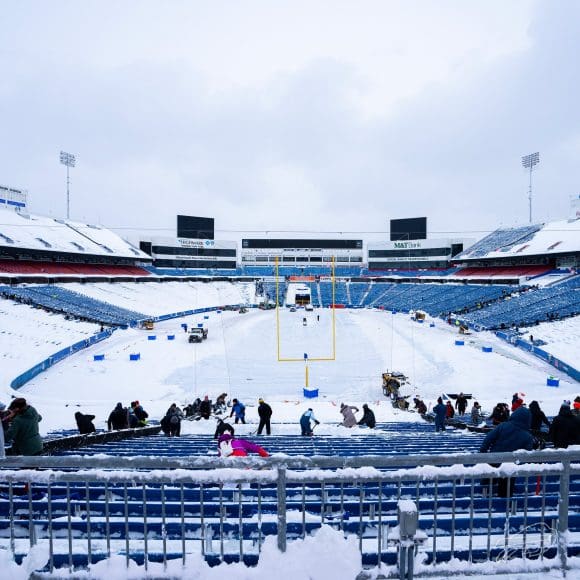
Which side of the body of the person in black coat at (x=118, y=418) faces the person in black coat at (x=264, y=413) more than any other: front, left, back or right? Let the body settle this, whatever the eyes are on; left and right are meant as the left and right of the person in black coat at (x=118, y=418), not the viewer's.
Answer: right

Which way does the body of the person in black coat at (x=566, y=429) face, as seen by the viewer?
away from the camera

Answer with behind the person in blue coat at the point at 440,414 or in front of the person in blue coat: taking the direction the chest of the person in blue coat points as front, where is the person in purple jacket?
behind

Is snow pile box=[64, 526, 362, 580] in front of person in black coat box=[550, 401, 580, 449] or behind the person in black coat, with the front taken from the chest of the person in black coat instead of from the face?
behind

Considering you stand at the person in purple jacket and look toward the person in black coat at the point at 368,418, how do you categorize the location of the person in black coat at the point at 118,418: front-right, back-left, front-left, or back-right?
front-left

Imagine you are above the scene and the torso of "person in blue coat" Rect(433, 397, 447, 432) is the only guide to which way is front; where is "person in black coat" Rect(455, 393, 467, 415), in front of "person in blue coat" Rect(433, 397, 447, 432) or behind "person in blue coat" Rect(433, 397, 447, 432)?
in front

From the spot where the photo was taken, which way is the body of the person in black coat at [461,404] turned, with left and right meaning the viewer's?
facing away from the viewer

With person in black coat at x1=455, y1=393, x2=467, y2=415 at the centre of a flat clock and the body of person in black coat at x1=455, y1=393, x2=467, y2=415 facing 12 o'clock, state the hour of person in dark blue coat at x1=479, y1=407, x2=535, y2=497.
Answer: person in dark blue coat at x1=479, y1=407, x2=535, y2=497 is roughly at 12 o'clock from person in black coat at x1=455, y1=393, x2=467, y2=415.

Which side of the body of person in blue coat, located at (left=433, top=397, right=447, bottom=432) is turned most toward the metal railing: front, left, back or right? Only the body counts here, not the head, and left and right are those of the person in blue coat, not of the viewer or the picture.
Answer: back

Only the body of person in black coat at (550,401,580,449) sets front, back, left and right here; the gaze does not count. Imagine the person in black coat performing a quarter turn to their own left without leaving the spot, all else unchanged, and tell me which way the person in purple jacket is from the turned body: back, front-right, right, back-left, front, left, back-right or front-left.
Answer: front-left

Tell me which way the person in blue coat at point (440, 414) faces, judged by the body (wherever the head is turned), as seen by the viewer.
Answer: away from the camera

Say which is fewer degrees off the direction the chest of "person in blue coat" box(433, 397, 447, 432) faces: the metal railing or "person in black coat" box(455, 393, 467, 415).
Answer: the person in black coat

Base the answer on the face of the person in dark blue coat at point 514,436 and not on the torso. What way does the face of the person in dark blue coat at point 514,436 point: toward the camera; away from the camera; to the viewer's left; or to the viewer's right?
away from the camera

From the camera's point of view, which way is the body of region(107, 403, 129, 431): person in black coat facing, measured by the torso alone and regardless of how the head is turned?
away from the camera
